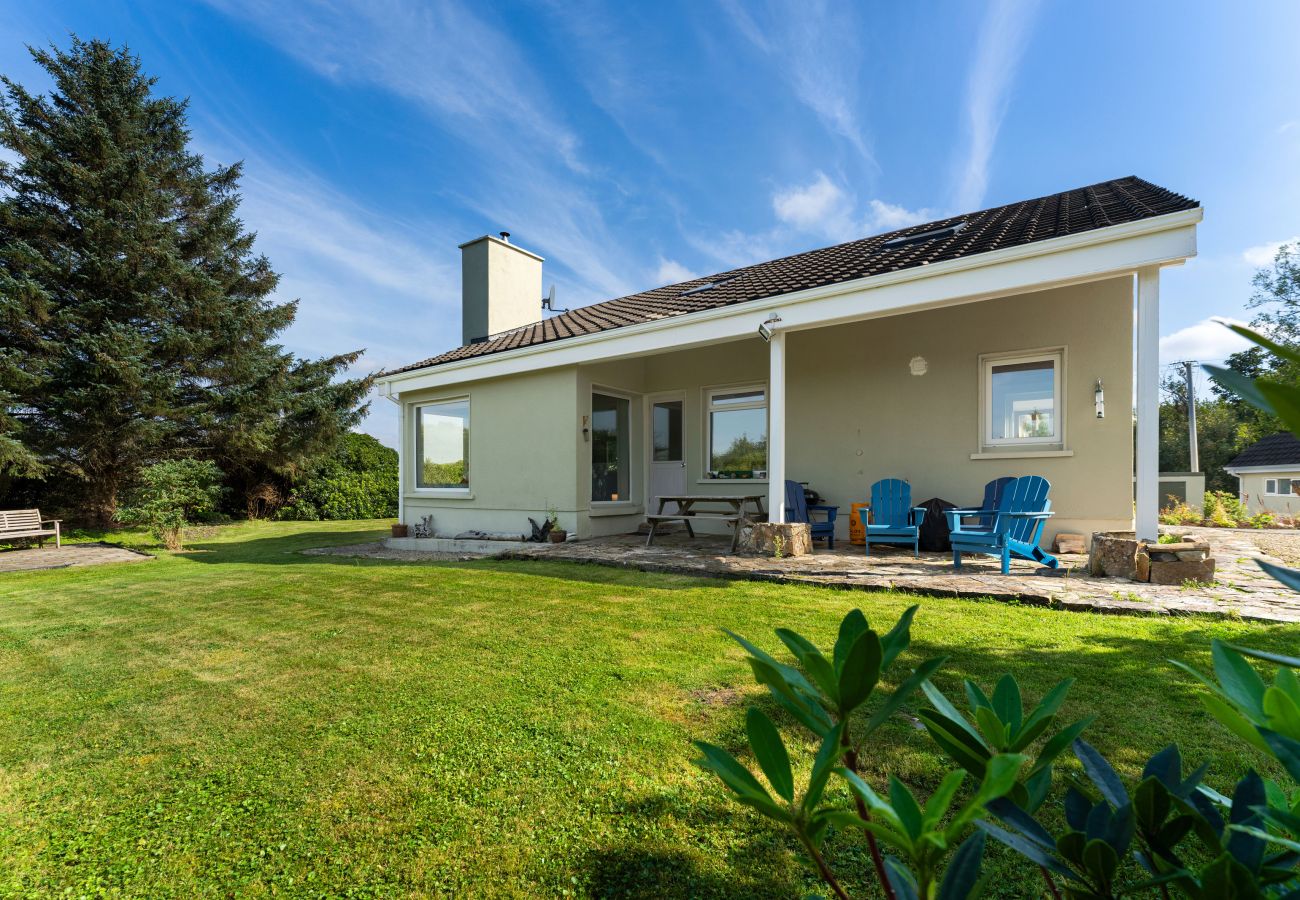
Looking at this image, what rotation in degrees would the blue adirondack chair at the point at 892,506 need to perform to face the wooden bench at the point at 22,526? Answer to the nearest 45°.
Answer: approximately 90° to its right

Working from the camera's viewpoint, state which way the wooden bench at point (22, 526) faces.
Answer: facing the viewer and to the right of the viewer

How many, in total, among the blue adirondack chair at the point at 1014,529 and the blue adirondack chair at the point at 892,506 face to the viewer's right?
0

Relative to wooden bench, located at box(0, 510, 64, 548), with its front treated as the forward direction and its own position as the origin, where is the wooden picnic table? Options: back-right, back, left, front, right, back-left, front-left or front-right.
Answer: front

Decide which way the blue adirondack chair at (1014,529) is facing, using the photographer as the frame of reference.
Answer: facing the viewer and to the left of the viewer

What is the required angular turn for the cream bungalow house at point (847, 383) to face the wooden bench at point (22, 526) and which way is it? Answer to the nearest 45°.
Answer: approximately 45° to its right

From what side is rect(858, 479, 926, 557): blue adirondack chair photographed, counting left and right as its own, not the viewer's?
front

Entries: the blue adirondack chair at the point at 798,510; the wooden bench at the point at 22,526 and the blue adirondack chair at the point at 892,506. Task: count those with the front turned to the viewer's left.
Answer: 0

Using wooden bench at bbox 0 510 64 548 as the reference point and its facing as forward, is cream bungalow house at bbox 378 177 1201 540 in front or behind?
in front

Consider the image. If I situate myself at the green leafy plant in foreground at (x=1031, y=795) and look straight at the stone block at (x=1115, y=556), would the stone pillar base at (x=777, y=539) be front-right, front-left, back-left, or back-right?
front-left

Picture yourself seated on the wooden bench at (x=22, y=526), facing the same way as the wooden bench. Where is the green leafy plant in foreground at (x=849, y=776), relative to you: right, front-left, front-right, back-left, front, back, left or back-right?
front-right

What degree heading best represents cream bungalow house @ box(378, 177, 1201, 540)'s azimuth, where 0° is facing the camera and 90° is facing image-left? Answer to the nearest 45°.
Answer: approximately 45°
